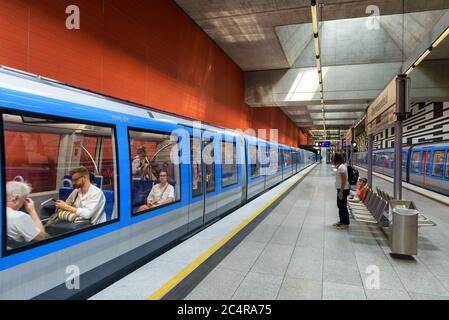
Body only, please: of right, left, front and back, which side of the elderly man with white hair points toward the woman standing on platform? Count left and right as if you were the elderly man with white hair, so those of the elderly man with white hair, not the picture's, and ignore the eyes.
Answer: front

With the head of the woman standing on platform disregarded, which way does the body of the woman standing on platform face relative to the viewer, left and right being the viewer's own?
facing to the left of the viewer

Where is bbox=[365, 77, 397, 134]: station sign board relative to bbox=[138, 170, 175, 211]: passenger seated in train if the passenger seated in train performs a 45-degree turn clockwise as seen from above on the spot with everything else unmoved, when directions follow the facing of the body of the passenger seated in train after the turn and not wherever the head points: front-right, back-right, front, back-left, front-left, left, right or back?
back

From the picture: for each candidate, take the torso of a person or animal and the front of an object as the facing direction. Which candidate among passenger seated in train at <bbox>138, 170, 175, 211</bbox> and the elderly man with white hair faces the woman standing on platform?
the elderly man with white hair

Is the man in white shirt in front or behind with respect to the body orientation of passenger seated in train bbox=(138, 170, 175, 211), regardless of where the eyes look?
in front

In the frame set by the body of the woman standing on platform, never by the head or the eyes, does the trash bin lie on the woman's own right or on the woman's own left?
on the woman's own left

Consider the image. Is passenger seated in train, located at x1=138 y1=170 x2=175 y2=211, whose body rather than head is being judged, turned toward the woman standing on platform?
no

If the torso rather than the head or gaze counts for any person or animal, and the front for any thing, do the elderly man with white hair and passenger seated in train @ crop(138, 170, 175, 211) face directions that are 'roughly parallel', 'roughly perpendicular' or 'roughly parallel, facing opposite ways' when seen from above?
roughly parallel, facing opposite ways

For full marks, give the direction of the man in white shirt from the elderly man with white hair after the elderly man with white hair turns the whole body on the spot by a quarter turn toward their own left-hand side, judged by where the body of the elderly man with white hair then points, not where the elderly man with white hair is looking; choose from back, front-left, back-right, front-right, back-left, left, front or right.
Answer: front-right

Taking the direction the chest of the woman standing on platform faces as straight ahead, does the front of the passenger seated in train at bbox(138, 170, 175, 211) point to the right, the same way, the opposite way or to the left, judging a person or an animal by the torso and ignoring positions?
to the left

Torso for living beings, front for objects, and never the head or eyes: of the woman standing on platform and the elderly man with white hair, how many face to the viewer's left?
1
